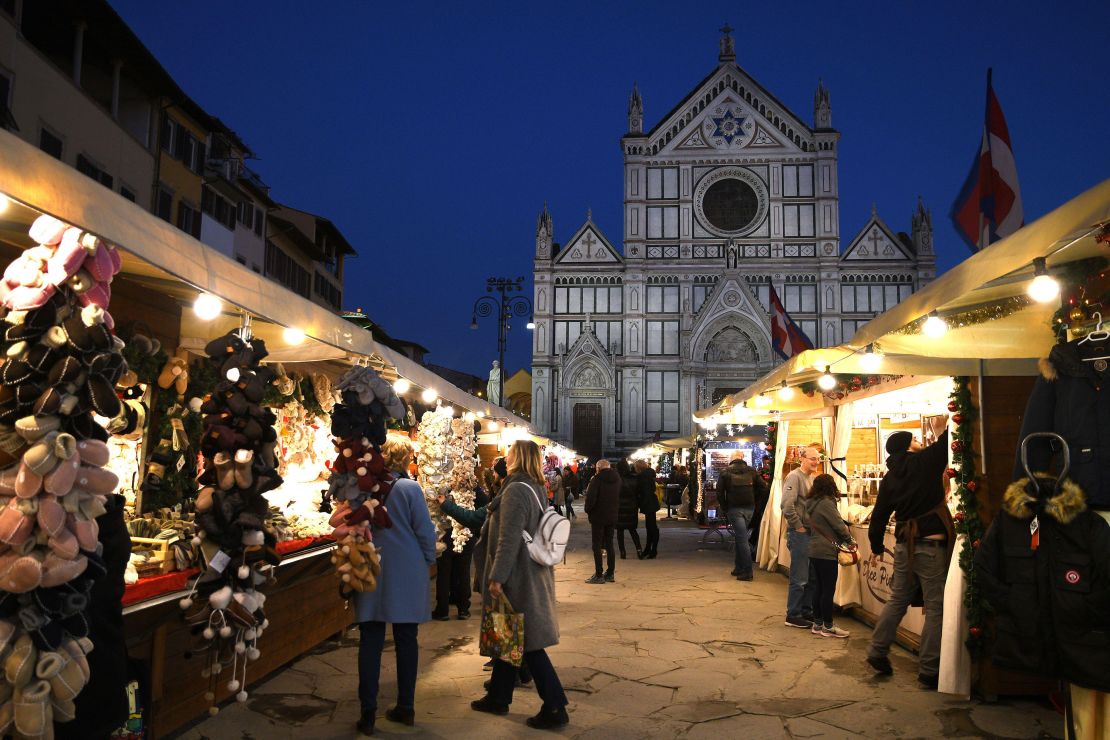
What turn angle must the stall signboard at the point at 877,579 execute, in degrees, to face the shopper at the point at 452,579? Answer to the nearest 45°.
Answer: approximately 45° to its right

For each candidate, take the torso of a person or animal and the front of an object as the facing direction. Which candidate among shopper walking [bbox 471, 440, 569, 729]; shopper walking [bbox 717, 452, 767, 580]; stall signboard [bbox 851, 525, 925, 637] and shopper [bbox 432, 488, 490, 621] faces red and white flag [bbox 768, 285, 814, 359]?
shopper walking [bbox 717, 452, 767, 580]

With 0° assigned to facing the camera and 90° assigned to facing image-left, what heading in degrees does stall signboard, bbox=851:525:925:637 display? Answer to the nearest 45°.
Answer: approximately 45°

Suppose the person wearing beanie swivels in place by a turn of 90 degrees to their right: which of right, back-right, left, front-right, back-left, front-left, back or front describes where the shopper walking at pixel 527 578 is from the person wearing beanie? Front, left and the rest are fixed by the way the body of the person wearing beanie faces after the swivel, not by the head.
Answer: right

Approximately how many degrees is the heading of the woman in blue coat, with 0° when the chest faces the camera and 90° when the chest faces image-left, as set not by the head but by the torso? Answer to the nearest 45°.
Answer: approximately 135°

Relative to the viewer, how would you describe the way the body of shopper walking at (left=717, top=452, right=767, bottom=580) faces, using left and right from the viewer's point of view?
facing away from the viewer

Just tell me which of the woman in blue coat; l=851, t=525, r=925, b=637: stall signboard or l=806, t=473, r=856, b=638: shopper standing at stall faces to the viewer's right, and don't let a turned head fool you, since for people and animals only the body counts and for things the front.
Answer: the shopper standing at stall

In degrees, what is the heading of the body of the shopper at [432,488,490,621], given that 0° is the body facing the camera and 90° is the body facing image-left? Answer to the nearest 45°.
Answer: approximately 90°

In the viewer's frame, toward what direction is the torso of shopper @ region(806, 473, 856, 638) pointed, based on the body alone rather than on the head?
to the viewer's right

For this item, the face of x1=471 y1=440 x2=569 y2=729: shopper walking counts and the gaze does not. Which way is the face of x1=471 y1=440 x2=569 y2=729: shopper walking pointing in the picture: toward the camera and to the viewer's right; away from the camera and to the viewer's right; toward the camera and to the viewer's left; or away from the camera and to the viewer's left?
away from the camera and to the viewer's left

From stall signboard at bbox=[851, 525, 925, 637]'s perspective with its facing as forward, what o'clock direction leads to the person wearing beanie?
The person wearing beanie is roughly at 10 o'clock from the stall signboard.
